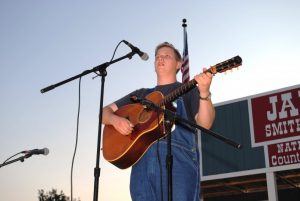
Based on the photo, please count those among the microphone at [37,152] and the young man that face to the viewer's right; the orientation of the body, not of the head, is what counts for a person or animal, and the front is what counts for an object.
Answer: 1

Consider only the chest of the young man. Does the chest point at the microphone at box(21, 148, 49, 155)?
no

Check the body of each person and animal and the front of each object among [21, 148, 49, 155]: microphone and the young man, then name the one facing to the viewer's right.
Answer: the microphone

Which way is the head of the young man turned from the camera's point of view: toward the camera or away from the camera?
toward the camera

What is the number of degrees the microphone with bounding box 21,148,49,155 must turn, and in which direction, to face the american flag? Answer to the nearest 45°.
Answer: approximately 45° to its left

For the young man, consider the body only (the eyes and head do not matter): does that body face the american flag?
no

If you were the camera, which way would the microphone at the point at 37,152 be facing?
facing to the right of the viewer

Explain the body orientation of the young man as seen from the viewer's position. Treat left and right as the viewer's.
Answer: facing the viewer and to the left of the viewer
